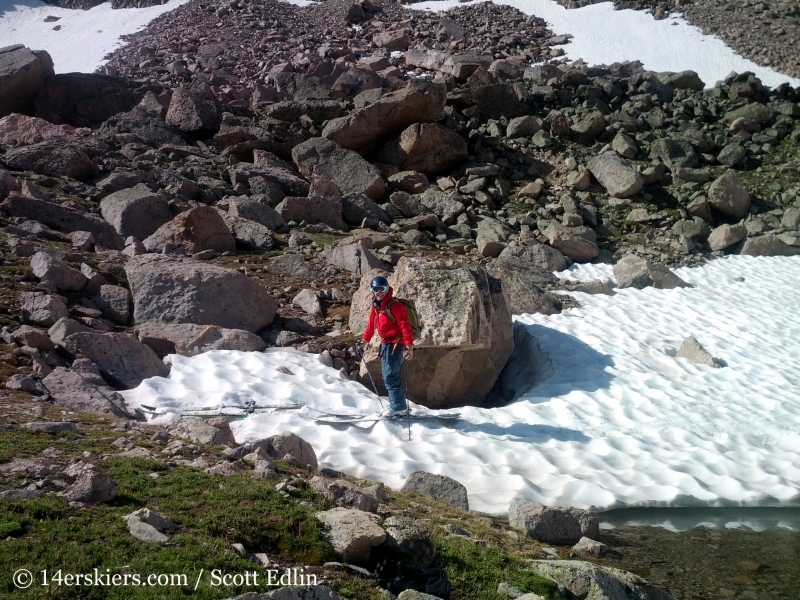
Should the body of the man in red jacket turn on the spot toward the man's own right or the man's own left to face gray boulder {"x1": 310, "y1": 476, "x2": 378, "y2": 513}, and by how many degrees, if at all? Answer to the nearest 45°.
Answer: approximately 45° to the man's own left

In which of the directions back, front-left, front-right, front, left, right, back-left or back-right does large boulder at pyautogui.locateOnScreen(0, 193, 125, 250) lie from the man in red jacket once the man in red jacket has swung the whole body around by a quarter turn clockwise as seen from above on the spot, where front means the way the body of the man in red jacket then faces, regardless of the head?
front

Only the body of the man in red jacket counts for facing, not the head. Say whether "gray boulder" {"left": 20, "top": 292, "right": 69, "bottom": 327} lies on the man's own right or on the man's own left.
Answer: on the man's own right

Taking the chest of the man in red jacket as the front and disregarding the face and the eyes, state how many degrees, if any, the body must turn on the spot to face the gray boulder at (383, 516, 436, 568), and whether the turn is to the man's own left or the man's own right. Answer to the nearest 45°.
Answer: approximately 45° to the man's own left

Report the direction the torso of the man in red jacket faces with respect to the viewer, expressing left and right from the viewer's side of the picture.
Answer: facing the viewer and to the left of the viewer

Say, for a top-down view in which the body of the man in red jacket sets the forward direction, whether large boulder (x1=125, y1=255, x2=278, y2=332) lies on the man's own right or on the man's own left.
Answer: on the man's own right

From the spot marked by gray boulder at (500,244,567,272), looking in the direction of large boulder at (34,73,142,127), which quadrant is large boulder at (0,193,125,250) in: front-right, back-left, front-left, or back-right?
front-left

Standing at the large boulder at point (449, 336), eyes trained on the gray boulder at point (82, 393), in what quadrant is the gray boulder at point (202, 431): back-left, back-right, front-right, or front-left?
front-left
